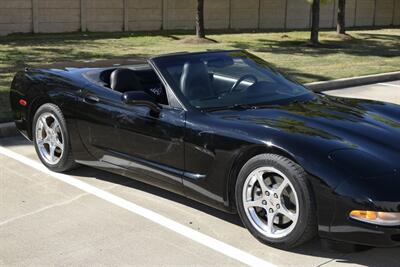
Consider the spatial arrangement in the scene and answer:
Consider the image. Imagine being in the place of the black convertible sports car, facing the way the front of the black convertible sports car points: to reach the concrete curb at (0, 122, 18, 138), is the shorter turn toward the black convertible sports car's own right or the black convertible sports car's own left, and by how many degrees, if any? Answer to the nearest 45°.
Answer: approximately 180°

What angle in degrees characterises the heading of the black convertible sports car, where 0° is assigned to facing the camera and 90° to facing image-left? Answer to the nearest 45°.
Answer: approximately 315°

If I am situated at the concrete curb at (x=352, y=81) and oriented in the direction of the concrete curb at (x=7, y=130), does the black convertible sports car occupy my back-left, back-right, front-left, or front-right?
front-left
